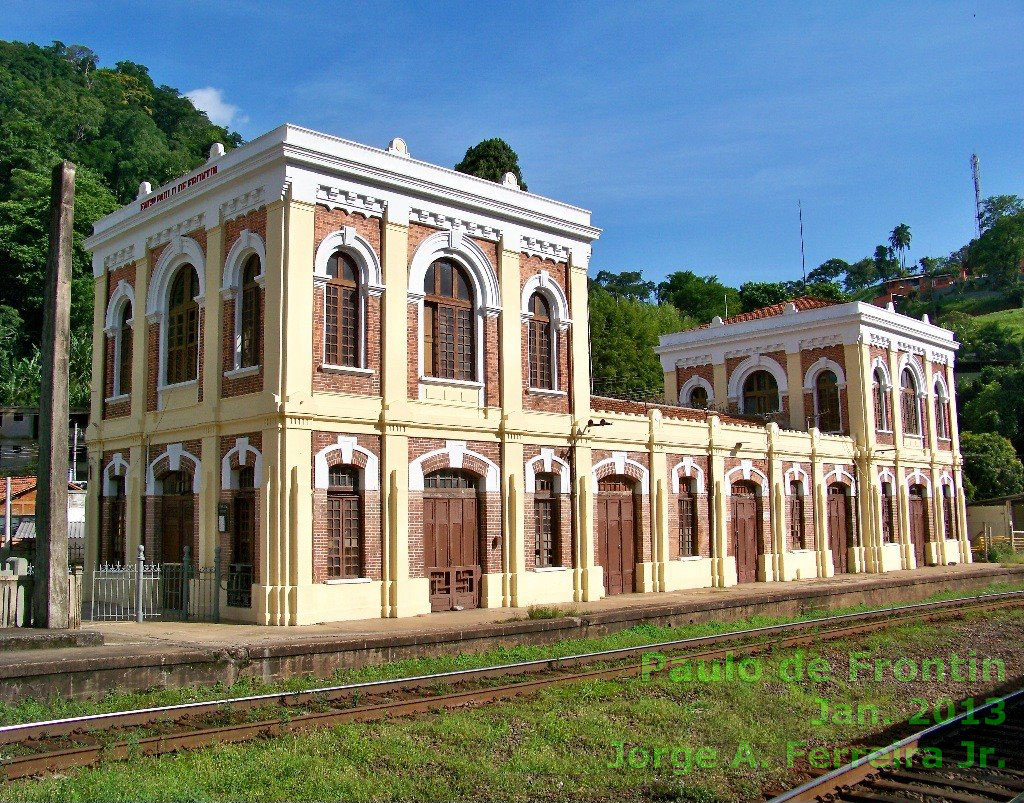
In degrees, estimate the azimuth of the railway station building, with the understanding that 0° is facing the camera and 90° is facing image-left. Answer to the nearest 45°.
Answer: approximately 315°

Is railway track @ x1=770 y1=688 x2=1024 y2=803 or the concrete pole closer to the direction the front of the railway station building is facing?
the railway track

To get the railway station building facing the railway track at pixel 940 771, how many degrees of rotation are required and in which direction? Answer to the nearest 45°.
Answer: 0° — it already faces it

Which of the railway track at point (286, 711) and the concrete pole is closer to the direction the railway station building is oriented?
the railway track

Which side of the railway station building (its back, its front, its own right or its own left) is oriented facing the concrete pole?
right

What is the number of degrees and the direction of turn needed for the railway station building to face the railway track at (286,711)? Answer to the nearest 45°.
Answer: approximately 45° to its right
